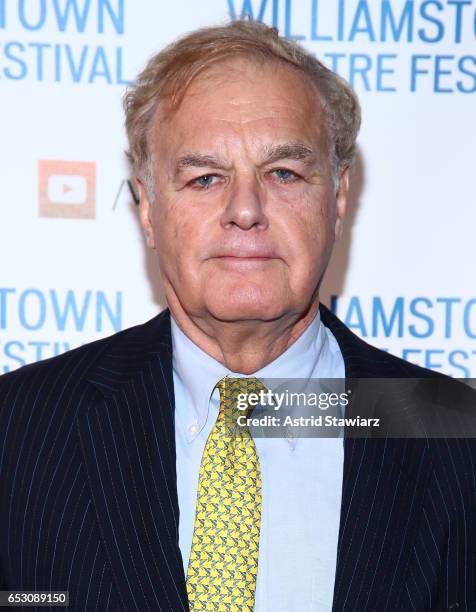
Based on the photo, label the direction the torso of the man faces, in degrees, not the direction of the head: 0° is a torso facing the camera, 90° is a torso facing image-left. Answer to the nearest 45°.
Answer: approximately 0°
